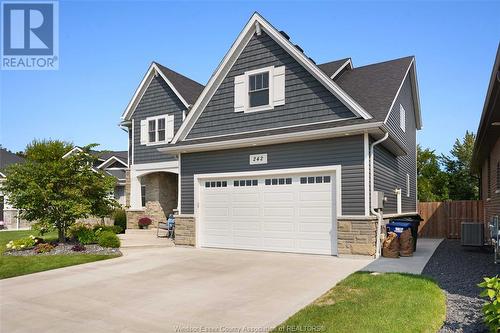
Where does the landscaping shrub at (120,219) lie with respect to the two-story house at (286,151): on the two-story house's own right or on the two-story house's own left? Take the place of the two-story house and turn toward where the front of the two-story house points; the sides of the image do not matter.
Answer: on the two-story house's own right

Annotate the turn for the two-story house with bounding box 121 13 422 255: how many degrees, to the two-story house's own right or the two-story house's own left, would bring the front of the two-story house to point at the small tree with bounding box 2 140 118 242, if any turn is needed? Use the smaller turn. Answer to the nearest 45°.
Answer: approximately 45° to the two-story house's own right

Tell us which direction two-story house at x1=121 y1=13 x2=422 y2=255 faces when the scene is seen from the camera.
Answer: facing the viewer and to the left of the viewer

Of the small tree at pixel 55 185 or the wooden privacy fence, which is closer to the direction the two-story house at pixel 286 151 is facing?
the small tree

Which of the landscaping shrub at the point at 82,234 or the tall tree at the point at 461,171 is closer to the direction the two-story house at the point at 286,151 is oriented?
the landscaping shrub

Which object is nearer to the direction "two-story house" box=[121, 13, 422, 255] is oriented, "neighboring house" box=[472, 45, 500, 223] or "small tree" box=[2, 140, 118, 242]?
the small tree

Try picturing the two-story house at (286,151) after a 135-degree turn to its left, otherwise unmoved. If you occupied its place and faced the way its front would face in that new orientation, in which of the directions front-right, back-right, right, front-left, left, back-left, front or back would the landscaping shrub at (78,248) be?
back
